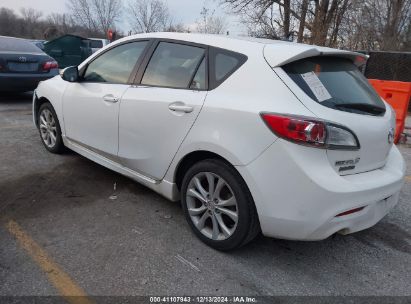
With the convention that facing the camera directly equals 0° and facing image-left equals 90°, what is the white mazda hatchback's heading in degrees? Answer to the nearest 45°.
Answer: approximately 135°

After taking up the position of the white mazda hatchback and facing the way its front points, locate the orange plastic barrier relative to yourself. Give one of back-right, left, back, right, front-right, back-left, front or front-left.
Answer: right

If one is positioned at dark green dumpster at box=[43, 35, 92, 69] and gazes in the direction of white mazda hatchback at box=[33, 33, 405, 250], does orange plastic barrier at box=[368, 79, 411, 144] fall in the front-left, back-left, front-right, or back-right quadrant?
front-left

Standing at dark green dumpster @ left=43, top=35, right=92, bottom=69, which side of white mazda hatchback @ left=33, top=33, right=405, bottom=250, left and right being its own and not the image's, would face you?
front

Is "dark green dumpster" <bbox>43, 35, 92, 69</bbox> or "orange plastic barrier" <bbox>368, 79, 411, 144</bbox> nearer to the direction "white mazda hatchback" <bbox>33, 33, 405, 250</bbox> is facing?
the dark green dumpster
